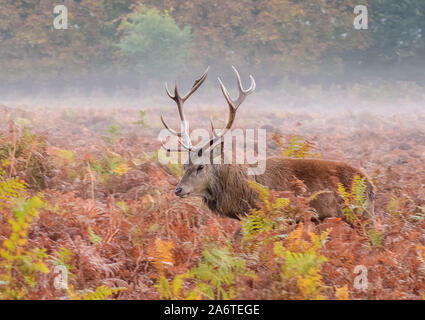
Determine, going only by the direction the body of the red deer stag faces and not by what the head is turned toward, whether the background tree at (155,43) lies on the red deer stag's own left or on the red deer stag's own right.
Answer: on the red deer stag's own right

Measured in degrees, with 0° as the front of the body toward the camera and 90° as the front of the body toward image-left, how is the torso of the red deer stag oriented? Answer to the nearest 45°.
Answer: approximately 90°
